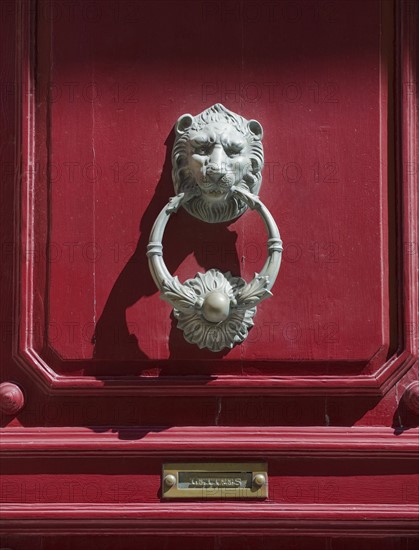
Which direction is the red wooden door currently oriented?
toward the camera
